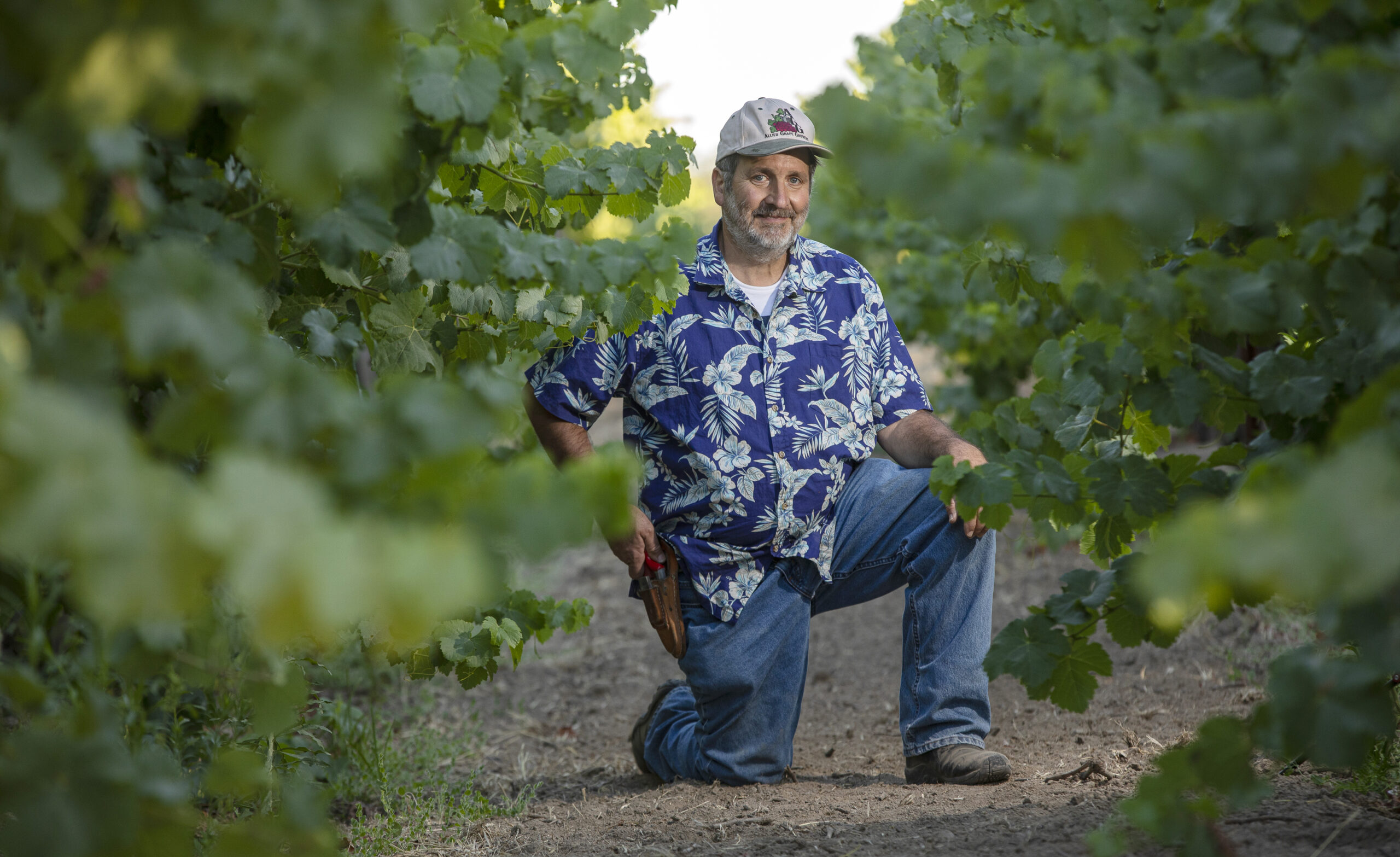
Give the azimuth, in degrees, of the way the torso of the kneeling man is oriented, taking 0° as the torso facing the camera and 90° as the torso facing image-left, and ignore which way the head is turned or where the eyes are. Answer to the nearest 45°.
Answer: approximately 315°

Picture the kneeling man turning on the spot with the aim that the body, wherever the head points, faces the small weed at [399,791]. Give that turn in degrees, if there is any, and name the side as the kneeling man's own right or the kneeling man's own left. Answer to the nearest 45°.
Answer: approximately 135° to the kneeling man's own right

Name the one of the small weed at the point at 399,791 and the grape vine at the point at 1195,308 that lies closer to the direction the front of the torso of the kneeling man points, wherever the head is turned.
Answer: the grape vine

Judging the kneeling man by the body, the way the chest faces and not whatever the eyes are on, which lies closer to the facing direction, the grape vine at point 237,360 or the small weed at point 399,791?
the grape vine
